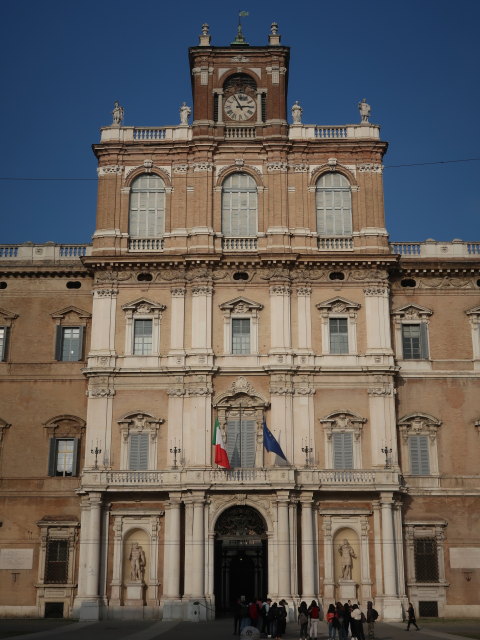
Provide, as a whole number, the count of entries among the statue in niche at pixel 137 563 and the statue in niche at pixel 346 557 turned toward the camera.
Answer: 2

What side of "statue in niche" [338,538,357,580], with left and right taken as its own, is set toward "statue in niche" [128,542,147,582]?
right

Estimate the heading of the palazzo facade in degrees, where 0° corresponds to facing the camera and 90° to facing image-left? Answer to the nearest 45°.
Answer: approximately 0°

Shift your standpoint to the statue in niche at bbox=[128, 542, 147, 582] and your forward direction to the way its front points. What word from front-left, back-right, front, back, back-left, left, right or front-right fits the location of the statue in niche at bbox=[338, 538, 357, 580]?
left

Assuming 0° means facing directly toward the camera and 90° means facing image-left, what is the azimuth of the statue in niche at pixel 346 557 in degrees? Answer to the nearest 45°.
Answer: approximately 0°
